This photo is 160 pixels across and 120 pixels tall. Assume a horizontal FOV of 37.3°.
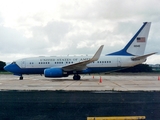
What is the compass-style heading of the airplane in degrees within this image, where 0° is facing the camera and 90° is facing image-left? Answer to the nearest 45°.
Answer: approximately 90°
